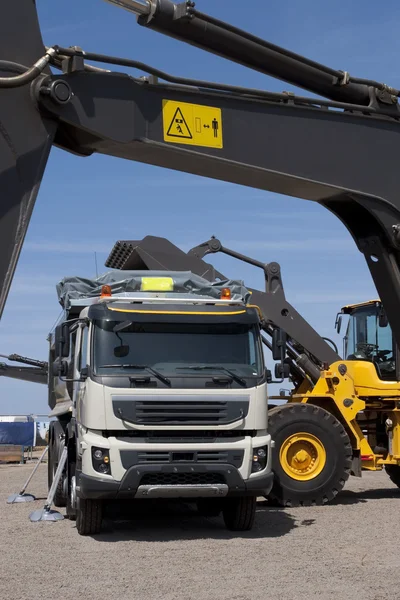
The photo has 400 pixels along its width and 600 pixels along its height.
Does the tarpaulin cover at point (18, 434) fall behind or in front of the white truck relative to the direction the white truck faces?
behind

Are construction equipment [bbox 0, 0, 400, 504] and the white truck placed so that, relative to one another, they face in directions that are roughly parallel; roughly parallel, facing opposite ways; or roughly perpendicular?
roughly perpendicular

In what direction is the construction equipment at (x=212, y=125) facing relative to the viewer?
to the viewer's left

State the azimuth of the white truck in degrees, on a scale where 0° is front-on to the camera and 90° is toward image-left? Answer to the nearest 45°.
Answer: approximately 0°

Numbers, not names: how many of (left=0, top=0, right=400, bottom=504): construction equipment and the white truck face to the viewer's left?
1
